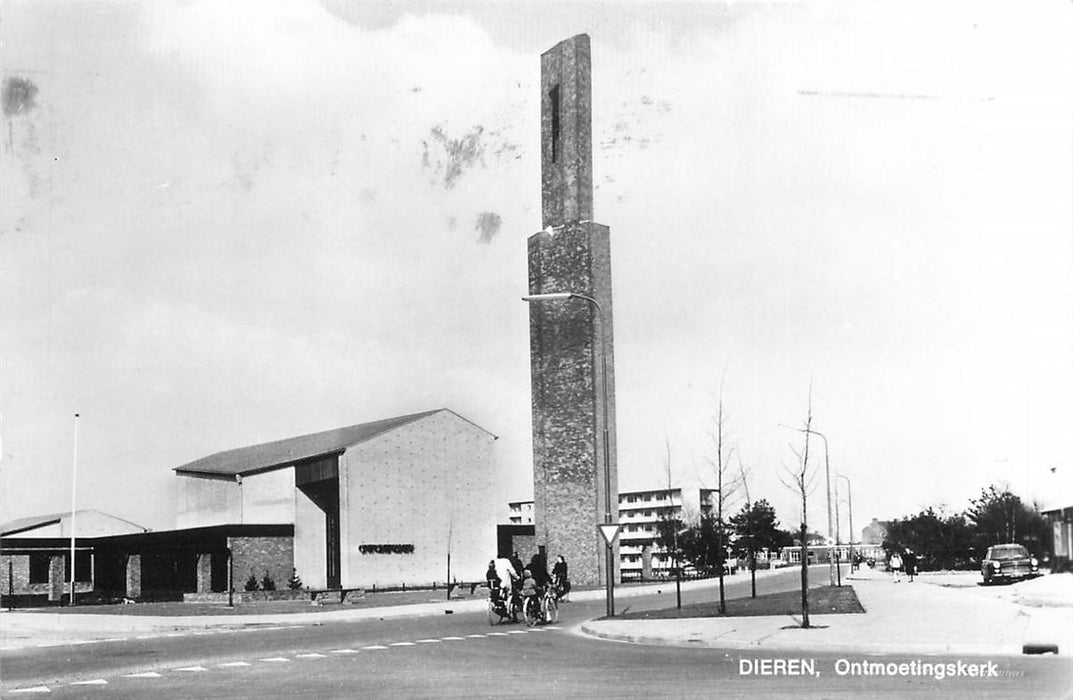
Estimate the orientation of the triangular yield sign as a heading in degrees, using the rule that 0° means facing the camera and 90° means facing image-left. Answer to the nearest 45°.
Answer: approximately 0°

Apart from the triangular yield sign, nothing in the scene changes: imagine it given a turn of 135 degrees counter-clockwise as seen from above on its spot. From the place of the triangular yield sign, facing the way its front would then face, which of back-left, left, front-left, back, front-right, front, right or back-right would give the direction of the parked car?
front

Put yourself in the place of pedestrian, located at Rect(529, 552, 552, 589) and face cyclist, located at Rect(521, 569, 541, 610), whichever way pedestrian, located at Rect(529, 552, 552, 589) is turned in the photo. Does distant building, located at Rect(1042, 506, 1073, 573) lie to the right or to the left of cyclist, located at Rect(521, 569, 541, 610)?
left
